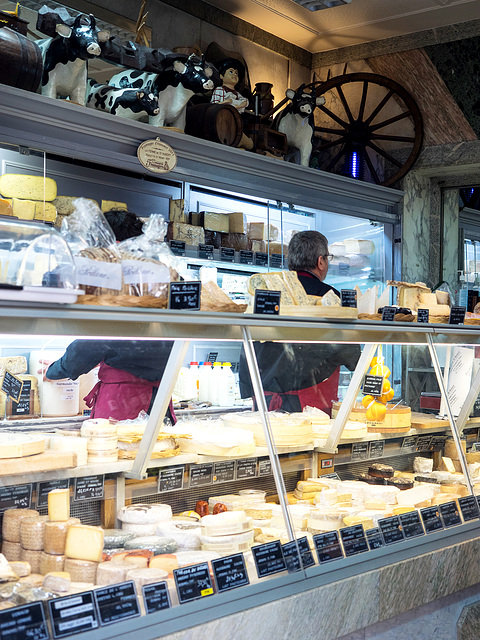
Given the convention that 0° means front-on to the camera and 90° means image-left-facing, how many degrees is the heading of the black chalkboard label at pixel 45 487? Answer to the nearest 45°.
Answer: approximately 0°

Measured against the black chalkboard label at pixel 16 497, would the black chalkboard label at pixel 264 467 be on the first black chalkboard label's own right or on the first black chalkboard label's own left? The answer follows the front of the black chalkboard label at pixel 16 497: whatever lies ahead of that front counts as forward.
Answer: on the first black chalkboard label's own left

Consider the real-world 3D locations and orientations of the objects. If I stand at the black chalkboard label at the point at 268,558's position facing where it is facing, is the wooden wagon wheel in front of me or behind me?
behind

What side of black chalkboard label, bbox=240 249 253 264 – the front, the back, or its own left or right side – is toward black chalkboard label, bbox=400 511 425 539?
front

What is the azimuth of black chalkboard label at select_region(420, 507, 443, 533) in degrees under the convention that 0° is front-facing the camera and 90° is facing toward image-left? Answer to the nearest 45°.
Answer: approximately 0°

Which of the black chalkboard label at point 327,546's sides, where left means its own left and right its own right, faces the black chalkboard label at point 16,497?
right

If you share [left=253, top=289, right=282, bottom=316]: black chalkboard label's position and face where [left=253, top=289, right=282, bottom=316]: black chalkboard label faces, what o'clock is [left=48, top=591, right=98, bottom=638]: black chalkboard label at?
[left=48, top=591, right=98, bottom=638]: black chalkboard label is roughly at 1 o'clock from [left=253, top=289, right=282, bottom=316]: black chalkboard label.
